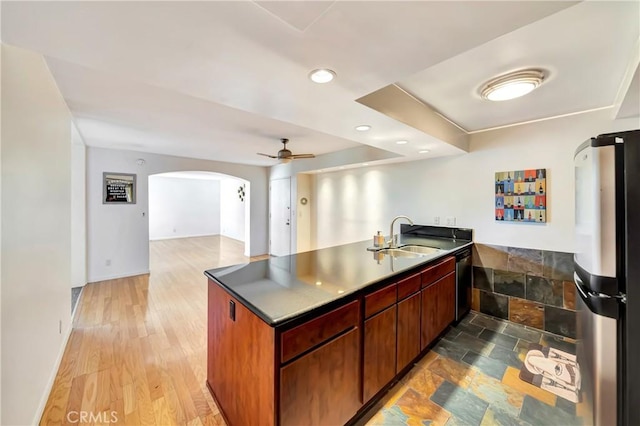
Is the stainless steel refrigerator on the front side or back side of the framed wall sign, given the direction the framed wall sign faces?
on the front side

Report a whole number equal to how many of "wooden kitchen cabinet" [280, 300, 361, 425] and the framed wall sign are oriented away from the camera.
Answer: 0

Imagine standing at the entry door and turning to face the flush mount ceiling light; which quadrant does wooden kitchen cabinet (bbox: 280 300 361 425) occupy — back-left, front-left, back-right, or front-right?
front-right

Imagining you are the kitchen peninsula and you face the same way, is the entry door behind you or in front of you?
behind

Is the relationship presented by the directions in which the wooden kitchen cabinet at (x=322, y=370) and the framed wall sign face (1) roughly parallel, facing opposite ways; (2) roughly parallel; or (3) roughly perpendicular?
roughly parallel

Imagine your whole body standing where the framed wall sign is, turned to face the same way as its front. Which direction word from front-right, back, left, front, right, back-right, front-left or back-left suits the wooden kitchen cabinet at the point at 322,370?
front

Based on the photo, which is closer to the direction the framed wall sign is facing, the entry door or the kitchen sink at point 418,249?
the kitchen sink

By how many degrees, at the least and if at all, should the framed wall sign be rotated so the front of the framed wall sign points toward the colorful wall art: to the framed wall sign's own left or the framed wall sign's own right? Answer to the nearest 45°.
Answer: approximately 45° to the framed wall sign's own left

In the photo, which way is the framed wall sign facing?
toward the camera

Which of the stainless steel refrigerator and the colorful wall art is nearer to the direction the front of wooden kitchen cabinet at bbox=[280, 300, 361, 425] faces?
the stainless steel refrigerator

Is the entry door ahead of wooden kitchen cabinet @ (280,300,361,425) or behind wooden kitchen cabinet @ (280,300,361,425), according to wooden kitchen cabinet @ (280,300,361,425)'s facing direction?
behind

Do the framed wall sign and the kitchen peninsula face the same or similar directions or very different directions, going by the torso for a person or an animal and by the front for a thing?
same or similar directions
